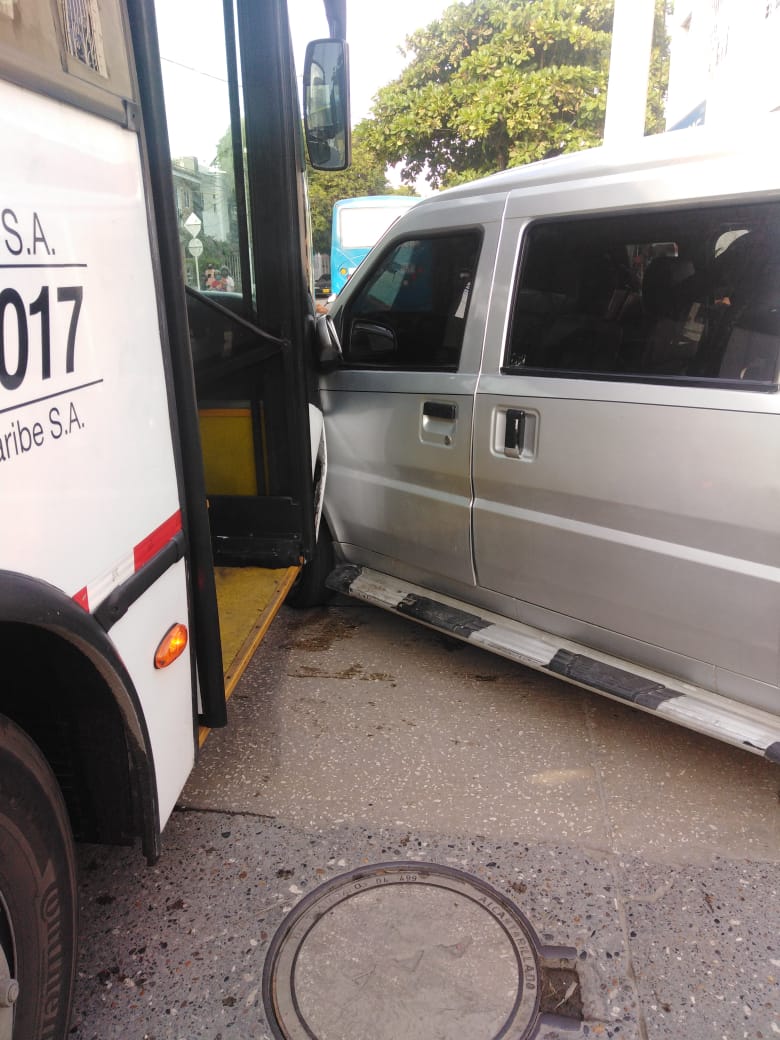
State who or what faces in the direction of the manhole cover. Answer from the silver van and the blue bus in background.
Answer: the blue bus in background

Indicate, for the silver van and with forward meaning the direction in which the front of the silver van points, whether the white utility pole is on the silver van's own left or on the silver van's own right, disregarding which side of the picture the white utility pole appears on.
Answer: on the silver van's own right

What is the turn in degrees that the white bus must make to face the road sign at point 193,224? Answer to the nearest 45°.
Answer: approximately 45° to its left

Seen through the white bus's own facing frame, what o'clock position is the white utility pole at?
The white utility pole is roughly at 12 o'clock from the white bus.

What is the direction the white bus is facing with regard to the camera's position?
facing away from the viewer and to the right of the viewer
